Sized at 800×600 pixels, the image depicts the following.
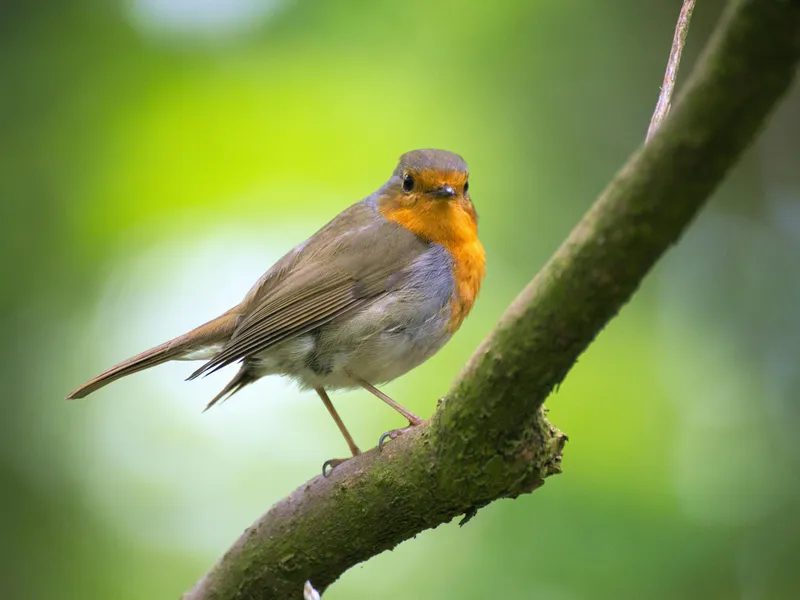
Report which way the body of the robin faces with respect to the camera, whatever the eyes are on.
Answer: to the viewer's right
